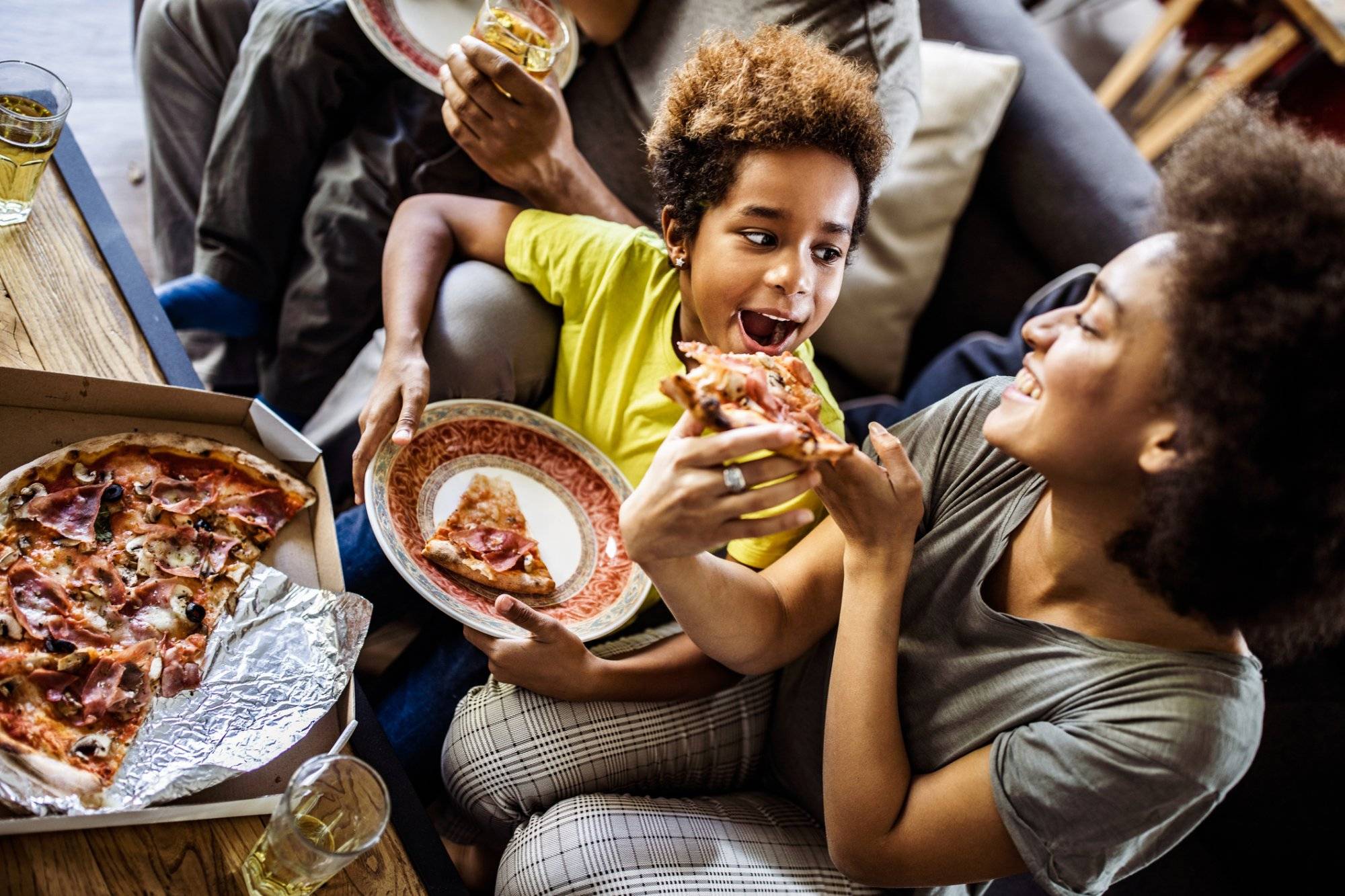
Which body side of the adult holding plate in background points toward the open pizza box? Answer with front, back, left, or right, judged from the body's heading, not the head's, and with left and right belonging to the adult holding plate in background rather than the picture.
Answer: left

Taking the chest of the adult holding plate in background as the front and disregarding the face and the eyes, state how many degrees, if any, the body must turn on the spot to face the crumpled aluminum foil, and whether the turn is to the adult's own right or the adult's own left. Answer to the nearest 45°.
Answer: approximately 90° to the adult's own left

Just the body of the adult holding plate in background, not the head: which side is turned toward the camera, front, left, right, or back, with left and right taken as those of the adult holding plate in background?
left

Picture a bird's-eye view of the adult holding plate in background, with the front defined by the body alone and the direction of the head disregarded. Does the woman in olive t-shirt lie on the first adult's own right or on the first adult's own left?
on the first adult's own left

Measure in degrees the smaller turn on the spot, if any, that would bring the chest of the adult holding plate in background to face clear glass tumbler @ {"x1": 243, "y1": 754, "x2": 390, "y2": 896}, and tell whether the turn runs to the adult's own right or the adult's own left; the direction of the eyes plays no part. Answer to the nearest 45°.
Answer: approximately 90° to the adult's own left

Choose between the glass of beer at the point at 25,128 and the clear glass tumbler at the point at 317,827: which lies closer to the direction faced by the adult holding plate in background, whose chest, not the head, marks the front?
the glass of beer
